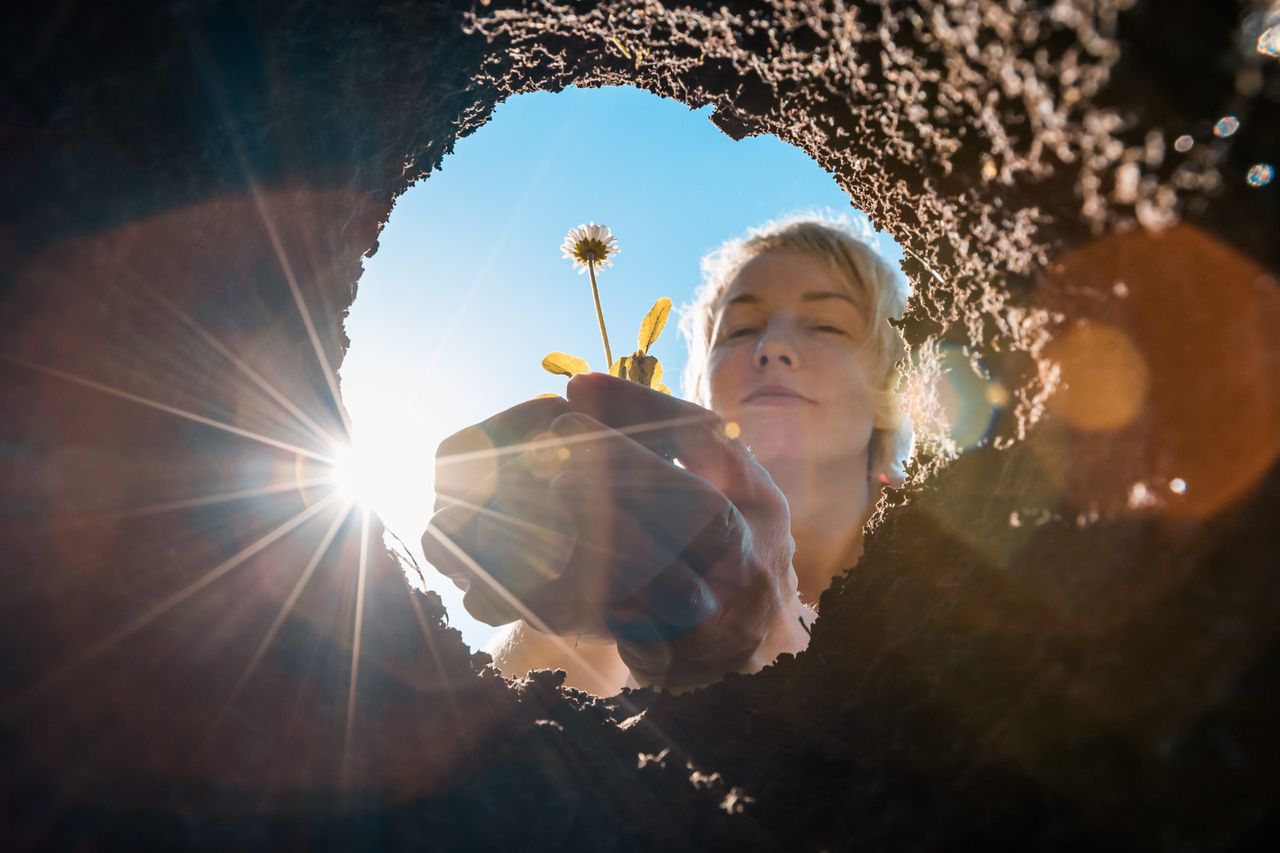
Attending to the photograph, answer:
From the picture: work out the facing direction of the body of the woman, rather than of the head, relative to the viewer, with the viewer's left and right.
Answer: facing the viewer
